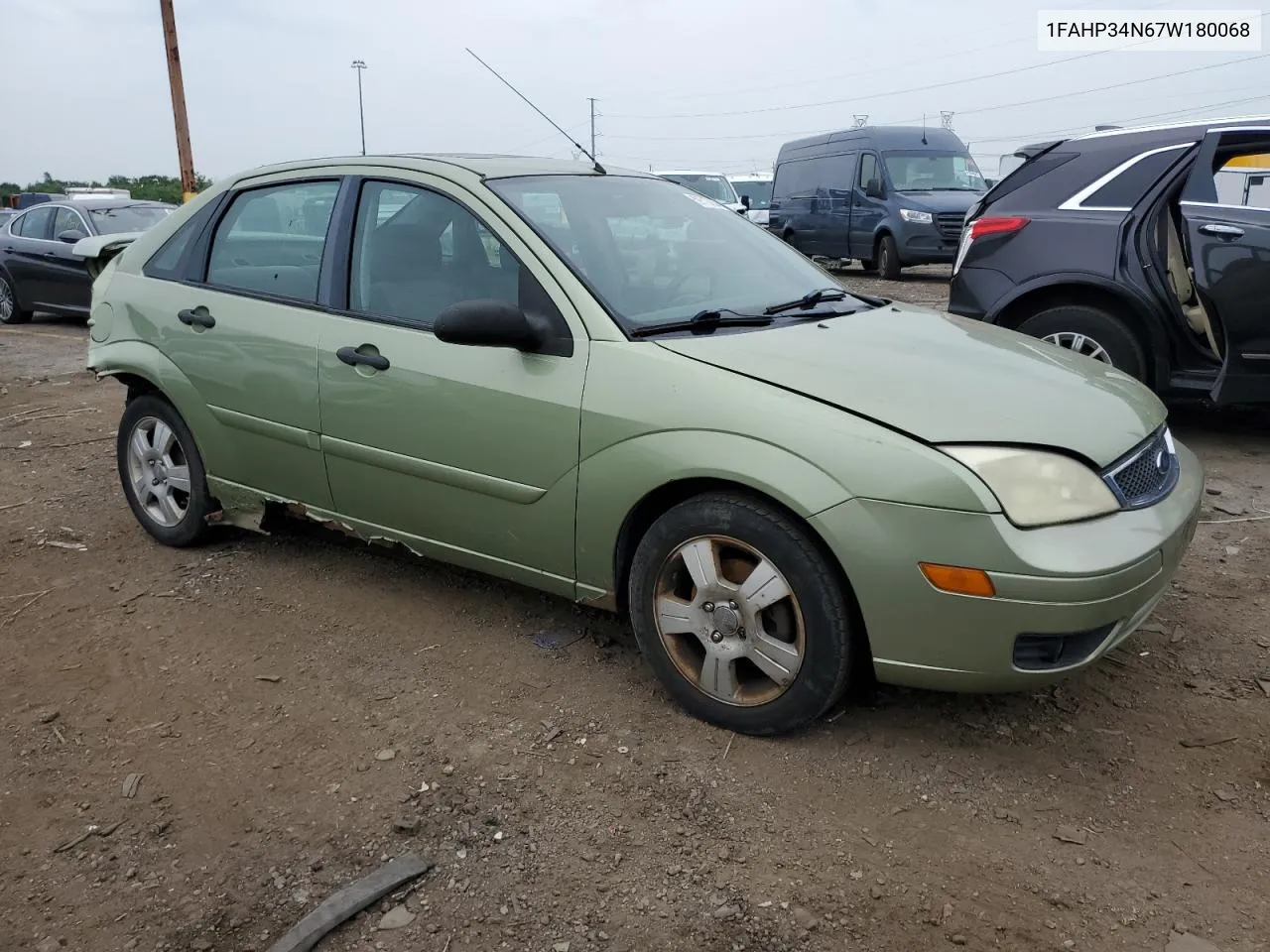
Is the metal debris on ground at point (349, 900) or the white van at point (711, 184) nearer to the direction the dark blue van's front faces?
the metal debris on ground

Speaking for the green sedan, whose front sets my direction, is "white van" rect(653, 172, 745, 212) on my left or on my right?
on my left

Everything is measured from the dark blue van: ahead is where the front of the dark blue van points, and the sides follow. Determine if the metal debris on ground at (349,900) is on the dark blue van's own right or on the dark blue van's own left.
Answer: on the dark blue van's own right

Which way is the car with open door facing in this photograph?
to the viewer's right

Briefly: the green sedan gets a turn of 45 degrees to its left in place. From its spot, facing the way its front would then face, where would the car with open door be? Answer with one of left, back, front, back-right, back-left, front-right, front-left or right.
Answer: front-left

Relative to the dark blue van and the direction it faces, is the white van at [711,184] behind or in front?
behind

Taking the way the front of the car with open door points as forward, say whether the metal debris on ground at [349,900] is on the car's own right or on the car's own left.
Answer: on the car's own right

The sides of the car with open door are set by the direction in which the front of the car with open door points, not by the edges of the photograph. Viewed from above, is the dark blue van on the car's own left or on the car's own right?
on the car's own left

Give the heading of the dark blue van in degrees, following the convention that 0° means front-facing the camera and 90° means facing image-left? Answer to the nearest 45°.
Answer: approximately 315°
